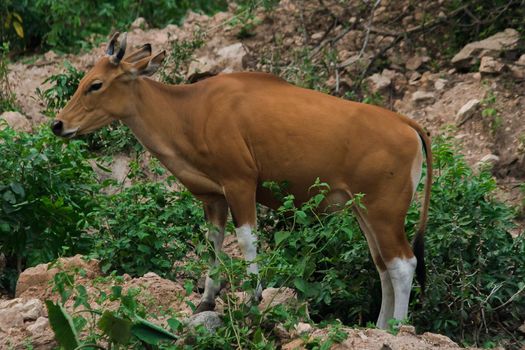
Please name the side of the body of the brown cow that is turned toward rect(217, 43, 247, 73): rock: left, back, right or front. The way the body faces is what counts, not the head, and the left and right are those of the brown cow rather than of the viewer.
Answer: right

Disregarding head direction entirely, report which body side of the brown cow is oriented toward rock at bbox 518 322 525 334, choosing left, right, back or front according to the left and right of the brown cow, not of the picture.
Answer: back

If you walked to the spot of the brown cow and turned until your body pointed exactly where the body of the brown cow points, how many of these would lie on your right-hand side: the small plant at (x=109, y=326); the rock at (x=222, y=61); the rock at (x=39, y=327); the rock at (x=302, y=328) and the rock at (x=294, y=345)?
1

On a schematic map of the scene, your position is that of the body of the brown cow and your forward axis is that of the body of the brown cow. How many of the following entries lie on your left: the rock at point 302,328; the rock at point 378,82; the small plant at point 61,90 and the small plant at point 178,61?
1

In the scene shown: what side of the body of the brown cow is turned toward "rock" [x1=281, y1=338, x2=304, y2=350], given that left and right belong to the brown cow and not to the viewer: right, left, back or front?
left

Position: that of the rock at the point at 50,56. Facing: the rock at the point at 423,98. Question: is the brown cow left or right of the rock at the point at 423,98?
right

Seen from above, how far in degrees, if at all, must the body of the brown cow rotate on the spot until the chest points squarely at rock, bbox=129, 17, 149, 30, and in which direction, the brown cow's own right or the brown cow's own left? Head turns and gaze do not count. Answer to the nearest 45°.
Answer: approximately 90° to the brown cow's own right

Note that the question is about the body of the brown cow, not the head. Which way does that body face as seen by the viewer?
to the viewer's left

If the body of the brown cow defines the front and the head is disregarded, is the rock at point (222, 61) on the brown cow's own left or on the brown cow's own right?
on the brown cow's own right

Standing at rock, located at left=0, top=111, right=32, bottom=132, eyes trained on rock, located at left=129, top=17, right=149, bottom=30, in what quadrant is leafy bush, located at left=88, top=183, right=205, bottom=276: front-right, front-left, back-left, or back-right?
back-right
